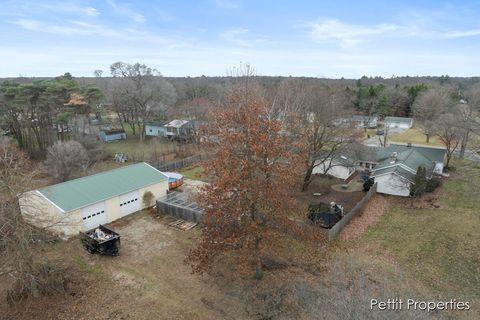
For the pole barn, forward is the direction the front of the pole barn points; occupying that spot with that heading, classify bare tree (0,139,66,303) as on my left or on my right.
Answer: on my right

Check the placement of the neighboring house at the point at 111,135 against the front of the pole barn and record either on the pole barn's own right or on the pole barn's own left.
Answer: on the pole barn's own left

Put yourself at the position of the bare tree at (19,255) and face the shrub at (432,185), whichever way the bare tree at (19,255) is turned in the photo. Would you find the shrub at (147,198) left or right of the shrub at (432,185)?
left

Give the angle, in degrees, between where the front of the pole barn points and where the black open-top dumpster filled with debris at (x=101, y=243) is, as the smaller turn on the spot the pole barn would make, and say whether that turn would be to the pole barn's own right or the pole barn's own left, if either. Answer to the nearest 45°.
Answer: approximately 45° to the pole barn's own right

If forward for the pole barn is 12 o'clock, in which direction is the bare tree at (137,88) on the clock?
The bare tree is roughly at 8 o'clock from the pole barn.

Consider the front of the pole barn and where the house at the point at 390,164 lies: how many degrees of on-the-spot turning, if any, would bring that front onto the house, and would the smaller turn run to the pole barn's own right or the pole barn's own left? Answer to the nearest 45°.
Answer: approximately 45° to the pole barn's own left

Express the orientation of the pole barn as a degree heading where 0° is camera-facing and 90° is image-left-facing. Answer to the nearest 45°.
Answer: approximately 315°

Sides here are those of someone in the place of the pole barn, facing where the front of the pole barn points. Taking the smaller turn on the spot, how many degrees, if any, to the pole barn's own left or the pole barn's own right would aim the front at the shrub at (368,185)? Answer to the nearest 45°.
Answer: approximately 45° to the pole barn's own left

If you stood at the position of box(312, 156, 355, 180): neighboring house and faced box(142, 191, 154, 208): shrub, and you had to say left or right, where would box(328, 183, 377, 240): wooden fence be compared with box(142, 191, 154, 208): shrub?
left

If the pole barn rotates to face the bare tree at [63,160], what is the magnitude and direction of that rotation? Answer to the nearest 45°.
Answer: approximately 135° to its left

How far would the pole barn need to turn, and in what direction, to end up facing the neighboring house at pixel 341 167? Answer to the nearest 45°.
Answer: approximately 45° to its left

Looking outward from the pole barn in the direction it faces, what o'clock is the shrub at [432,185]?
The shrub is roughly at 11 o'clock from the pole barn.
